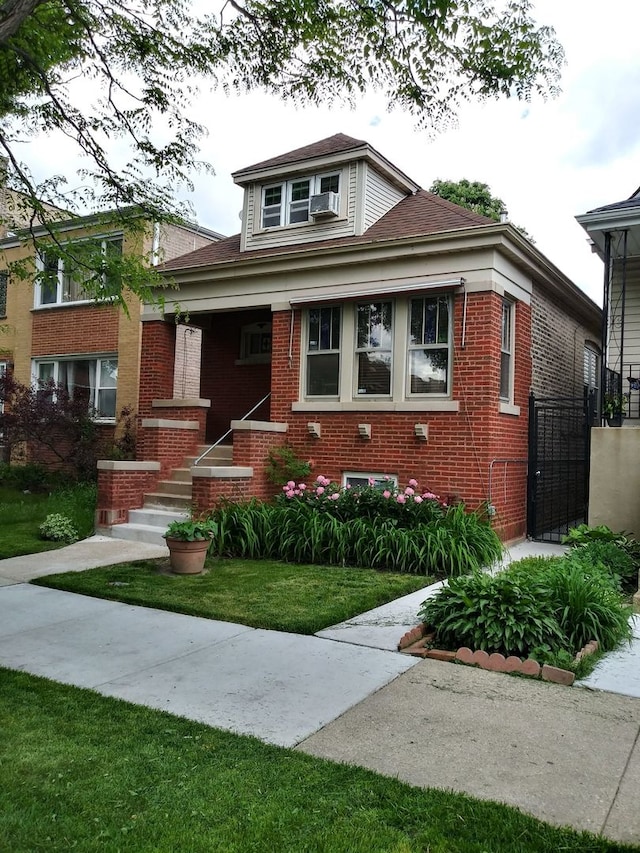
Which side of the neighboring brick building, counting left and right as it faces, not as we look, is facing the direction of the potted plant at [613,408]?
left

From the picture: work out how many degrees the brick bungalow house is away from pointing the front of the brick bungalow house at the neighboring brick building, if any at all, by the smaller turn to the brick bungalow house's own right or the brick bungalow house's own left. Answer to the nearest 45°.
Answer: approximately 90° to the brick bungalow house's own right

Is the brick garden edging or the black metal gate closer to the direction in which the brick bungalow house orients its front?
the brick garden edging

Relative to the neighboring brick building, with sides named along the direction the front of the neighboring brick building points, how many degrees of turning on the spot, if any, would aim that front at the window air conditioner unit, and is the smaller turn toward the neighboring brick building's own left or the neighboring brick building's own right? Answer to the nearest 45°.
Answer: approximately 90° to the neighboring brick building's own left

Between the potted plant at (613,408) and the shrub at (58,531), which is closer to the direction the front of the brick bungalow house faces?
the shrub

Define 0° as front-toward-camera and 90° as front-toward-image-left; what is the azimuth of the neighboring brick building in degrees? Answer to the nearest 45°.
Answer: approximately 45°

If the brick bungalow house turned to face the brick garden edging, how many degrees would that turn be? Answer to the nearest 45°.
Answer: approximately 45° to its left

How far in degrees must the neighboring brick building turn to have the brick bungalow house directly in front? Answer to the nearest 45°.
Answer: approximately 90° to its left

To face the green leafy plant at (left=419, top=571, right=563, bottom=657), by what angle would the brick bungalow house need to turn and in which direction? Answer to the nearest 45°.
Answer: approximately 45° to its left
